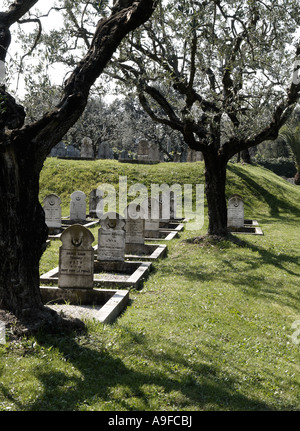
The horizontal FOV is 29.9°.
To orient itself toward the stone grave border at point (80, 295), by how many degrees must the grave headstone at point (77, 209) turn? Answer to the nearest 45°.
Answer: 0° — it already faces it

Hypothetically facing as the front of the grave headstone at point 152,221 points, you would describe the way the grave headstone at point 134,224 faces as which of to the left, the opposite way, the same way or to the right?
the same way

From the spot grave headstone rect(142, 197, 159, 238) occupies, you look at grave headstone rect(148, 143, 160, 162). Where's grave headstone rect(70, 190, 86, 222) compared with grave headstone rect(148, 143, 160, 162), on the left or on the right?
left

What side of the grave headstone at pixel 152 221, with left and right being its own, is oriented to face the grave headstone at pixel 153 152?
back

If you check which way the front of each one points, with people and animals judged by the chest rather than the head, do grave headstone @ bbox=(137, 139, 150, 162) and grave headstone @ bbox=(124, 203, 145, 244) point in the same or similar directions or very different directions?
same or similar directions

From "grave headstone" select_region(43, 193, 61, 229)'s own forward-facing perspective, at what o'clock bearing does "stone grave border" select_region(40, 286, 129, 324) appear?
The stone grave border is roughly at 12 o'clock from the grave headstone.

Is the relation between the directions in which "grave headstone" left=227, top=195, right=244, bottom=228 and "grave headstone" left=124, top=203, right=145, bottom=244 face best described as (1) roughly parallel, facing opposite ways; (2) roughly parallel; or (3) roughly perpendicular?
roughly parallel

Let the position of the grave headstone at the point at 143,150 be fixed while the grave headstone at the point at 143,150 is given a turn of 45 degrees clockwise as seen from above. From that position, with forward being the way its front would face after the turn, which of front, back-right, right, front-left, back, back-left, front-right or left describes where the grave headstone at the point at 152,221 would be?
front-left

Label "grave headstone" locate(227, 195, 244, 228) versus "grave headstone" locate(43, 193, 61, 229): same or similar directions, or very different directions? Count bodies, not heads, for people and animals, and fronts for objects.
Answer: same or similar directions

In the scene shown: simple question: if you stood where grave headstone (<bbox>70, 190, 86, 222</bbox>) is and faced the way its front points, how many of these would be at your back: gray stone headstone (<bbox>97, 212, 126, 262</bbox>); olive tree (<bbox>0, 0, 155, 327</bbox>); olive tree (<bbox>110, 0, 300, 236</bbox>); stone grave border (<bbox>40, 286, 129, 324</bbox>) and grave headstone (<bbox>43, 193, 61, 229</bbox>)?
0

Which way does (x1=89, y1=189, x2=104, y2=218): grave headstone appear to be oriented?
toward the camera

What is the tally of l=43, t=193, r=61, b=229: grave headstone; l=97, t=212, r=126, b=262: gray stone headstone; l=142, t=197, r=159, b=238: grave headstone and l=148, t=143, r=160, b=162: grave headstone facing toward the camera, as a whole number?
4

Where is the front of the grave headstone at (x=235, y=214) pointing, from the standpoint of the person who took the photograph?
facing the viewer

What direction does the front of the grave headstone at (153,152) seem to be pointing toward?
toward the camera

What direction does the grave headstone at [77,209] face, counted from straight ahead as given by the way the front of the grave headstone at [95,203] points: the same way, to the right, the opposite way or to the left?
the same way

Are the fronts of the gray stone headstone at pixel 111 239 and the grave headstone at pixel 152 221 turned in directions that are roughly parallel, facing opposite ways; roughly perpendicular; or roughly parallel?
roughly parallel

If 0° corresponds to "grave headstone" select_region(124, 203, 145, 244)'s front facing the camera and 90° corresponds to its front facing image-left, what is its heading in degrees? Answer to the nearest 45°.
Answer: approximately 0°

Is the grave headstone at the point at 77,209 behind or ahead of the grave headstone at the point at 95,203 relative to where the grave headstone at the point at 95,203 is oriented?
ahead

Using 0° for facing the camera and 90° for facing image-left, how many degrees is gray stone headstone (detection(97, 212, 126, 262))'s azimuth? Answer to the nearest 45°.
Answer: approximately 0°

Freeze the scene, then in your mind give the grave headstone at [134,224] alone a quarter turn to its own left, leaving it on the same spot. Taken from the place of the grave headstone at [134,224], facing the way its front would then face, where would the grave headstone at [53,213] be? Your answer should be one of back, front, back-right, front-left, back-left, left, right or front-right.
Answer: back-left

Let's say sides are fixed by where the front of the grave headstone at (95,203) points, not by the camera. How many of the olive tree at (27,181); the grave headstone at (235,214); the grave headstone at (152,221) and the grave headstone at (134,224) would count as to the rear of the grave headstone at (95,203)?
0
